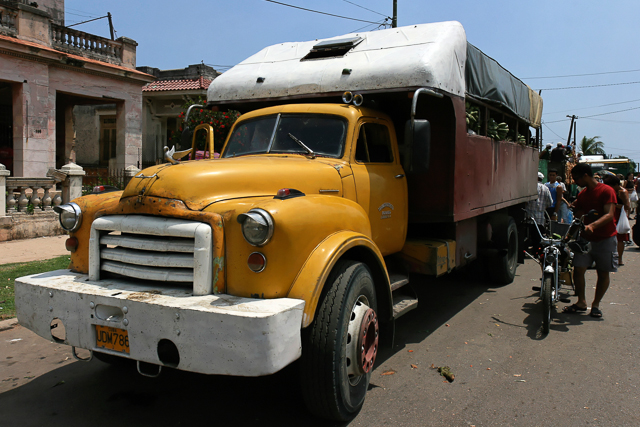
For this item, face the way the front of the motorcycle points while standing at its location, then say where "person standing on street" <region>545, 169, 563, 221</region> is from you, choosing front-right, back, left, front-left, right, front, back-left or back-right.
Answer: back

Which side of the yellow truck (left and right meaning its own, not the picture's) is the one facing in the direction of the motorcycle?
left

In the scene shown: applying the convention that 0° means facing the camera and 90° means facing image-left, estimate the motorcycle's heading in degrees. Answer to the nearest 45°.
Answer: approximately 0°

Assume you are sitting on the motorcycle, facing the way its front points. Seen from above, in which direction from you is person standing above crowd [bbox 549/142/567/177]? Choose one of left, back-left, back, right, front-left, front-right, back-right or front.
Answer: back

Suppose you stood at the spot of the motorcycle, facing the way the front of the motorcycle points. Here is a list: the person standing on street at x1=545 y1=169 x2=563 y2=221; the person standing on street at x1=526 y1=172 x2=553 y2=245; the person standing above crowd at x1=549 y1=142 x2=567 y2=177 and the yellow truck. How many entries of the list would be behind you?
3

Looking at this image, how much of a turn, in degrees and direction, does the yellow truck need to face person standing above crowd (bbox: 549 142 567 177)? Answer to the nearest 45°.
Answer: approximately 180°

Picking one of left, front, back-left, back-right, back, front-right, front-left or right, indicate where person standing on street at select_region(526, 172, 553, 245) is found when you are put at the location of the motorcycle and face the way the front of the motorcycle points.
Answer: back

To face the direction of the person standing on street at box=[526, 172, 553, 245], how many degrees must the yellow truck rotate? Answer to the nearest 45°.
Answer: approximately 180°

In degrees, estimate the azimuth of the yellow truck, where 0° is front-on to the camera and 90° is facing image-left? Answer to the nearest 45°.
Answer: approximately 45°
